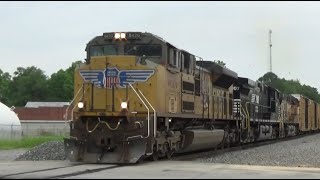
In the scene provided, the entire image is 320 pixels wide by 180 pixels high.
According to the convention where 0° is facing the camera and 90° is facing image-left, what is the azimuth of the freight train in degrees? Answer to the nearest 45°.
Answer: approximately 45°
